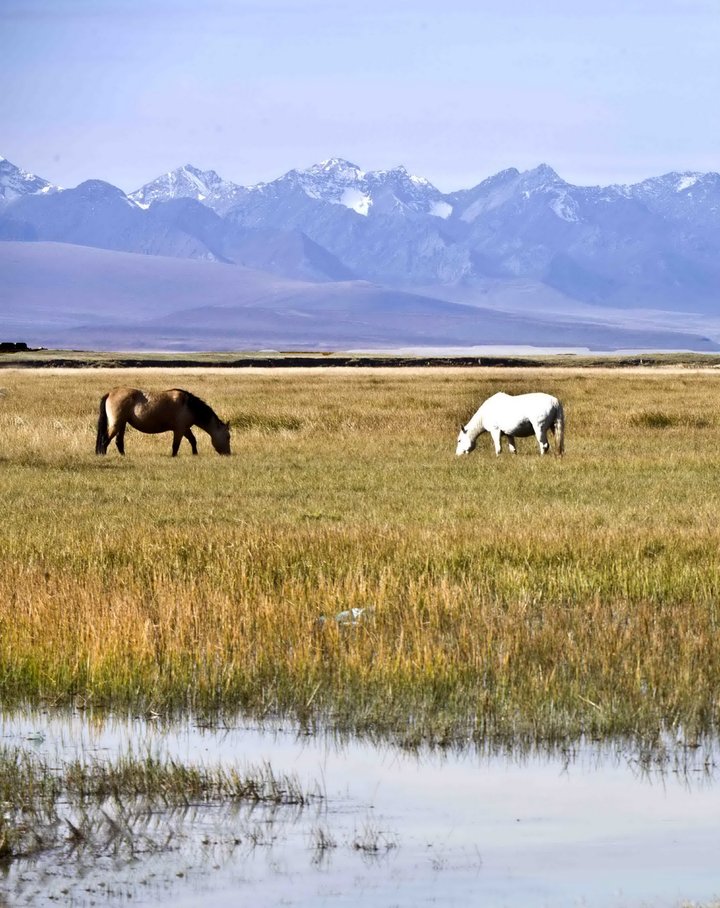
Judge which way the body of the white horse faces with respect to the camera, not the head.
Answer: to the viewer's left

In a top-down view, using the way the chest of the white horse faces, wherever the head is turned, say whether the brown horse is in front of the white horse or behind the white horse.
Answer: in front

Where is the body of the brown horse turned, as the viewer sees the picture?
to the viewer's right

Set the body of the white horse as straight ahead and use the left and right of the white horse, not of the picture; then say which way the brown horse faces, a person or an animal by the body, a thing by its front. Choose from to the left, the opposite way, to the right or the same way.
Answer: the opposite way

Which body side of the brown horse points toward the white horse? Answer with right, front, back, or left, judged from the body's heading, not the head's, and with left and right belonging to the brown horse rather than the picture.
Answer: front

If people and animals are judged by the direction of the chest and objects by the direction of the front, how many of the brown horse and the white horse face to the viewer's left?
1
